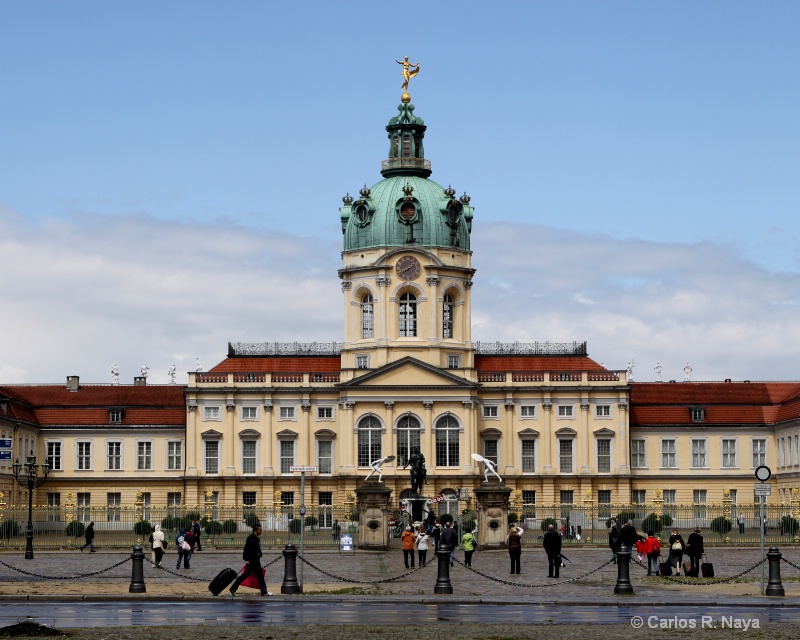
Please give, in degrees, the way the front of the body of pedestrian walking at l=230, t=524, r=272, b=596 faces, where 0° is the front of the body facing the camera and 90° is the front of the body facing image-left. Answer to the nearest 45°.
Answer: approximately 270°

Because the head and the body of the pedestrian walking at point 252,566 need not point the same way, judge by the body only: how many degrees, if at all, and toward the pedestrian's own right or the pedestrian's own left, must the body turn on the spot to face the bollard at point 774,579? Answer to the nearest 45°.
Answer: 0° — they already face it

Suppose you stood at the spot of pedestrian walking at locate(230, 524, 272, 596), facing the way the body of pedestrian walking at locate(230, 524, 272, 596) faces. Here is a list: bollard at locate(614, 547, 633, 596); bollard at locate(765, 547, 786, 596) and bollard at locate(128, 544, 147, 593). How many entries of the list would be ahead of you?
2

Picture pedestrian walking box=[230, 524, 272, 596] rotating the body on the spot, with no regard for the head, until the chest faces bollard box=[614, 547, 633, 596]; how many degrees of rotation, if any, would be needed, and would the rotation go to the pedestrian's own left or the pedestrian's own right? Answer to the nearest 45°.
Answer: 0° — they already face it

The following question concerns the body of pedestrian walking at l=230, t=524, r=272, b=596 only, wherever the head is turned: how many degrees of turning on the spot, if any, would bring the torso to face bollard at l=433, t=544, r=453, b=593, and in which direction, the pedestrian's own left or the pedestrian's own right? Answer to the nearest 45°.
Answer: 0° — they already face it

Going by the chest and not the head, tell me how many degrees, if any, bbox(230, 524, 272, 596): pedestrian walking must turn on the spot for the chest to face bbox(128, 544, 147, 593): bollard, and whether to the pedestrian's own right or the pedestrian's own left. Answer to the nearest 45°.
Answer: approximately 135° to the pedestrian's own left
